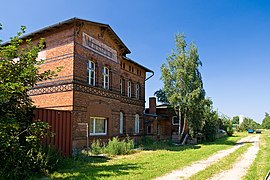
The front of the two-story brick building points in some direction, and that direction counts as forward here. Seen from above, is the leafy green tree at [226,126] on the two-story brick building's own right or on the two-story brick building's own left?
on the two-story brick building's own left

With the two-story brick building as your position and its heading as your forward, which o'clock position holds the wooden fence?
The wooden fence is roughly at 2 o'clock from the two-story brick building.

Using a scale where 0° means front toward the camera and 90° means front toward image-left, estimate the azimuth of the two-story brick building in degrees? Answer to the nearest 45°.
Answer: approximately 315°

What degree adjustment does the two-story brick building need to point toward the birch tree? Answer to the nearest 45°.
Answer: approximately 90° to its left

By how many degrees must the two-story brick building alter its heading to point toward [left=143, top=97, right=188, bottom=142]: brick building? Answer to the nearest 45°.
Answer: approximately 90° to its left

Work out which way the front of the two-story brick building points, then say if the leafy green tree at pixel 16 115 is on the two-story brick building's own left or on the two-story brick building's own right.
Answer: on the two-story brick building's own right

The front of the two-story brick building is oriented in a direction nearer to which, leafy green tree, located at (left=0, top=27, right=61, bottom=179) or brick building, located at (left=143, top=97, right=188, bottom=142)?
the leafy green tree
